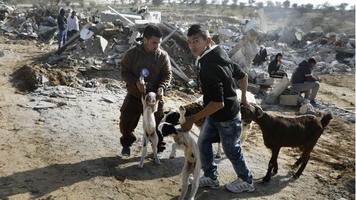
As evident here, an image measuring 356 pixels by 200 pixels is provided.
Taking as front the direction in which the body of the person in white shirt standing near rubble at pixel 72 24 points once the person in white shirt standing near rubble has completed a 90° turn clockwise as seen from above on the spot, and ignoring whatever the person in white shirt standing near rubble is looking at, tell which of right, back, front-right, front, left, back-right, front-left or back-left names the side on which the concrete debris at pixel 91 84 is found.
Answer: back-left

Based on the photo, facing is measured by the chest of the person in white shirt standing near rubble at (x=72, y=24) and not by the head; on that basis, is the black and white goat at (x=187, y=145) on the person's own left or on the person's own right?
on the person's own left

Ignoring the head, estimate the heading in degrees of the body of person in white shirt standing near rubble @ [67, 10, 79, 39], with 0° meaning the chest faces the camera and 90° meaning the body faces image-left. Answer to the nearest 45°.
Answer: approximately 45°

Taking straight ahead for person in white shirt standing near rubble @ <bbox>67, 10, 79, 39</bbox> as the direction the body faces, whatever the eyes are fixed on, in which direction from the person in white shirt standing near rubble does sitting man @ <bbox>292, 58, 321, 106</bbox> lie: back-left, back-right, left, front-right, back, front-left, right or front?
left

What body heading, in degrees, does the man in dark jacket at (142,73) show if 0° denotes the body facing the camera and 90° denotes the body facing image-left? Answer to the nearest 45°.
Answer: approximately 315°
